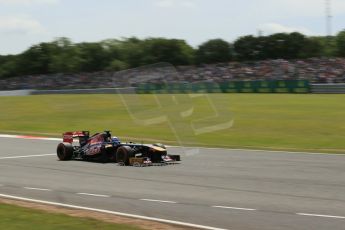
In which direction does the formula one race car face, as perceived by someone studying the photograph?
facing the viewer and to the right of the viewer
